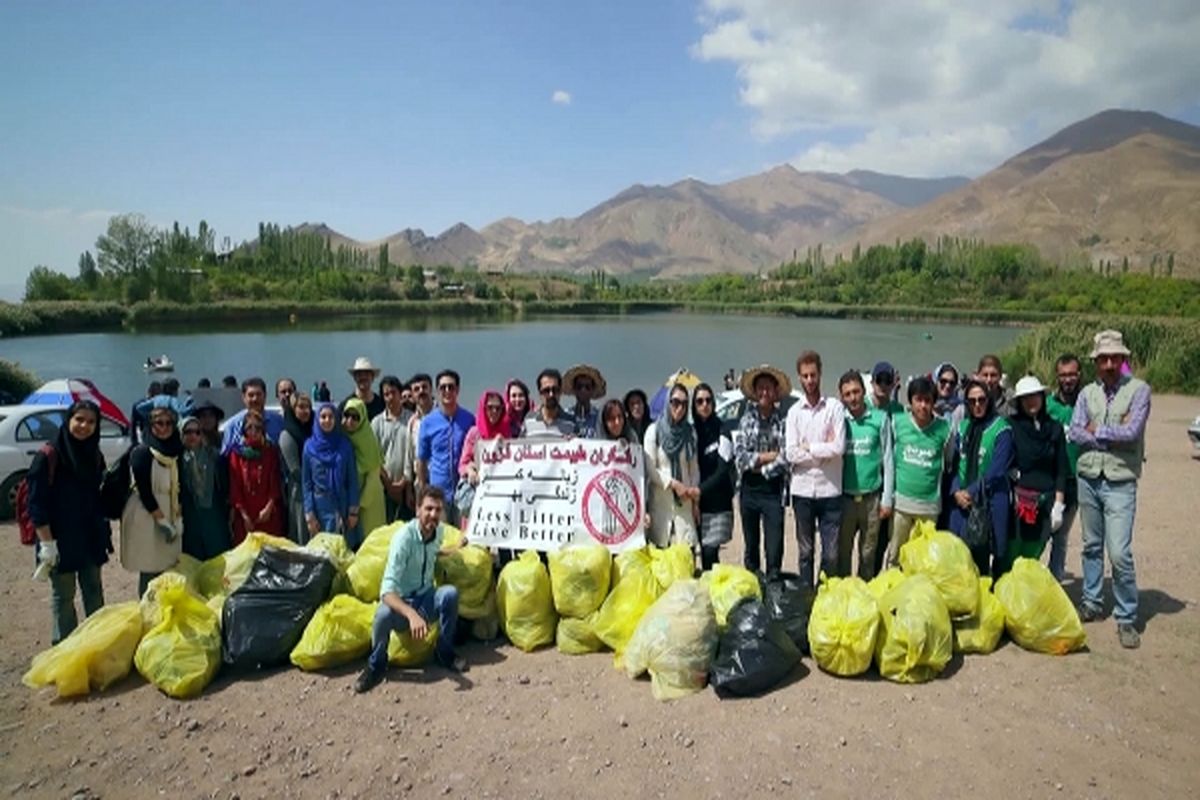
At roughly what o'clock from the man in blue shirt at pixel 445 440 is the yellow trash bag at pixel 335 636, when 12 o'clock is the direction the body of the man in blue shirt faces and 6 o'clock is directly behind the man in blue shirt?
The yellow trash bag is roughly at 1 o'clock from the man in blue shirt.

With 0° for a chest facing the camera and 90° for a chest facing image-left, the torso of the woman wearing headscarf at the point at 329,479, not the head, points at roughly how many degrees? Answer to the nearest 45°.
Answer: approximately 0°

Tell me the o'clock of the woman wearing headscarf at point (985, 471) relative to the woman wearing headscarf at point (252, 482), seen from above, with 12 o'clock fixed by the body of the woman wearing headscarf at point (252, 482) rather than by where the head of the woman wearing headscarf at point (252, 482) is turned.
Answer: the woman wearing headscarf at point (985, 471) is roughly at 10 o'clock from the woman wearing headscarf at point (252, 482).

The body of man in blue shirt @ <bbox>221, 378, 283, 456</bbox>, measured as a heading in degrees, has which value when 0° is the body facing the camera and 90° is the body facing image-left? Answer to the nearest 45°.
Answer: approximately 0°

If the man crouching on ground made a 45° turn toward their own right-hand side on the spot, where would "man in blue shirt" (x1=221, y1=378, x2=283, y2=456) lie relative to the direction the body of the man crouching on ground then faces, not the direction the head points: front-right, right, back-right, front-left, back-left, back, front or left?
back-right
